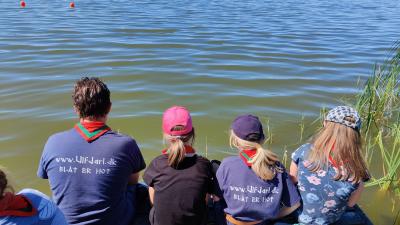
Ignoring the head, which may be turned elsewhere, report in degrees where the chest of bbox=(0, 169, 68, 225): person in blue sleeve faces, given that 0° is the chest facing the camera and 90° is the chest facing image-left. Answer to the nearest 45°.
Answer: approximately 180°

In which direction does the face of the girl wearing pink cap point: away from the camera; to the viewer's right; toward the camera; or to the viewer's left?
away from the camera

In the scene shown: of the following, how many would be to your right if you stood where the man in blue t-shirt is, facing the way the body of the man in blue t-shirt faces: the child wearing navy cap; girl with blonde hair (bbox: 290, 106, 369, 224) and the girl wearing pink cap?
3

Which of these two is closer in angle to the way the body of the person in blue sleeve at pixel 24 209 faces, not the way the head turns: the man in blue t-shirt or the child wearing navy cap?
the man in blue t-shirt

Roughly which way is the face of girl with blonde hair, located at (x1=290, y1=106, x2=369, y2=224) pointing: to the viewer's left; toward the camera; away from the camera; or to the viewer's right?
away from the camera

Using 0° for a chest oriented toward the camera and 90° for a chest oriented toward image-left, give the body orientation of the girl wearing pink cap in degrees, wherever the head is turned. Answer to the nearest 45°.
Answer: approximately 180°

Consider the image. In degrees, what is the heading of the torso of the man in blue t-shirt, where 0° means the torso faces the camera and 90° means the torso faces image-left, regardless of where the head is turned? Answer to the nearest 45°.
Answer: approximately 180°

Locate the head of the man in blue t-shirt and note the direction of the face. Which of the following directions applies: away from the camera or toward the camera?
away from the camera

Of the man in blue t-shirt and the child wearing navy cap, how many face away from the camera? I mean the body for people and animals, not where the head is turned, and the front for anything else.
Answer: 2

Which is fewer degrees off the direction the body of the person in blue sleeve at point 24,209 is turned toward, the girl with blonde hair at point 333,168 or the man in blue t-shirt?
the man in blue t-shirt

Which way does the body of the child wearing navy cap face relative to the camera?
away from the camera

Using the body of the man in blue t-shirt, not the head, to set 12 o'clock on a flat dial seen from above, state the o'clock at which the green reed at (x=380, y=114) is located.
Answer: The green reed is roughly at 2 o'clock from the man in blue t-shirt.
